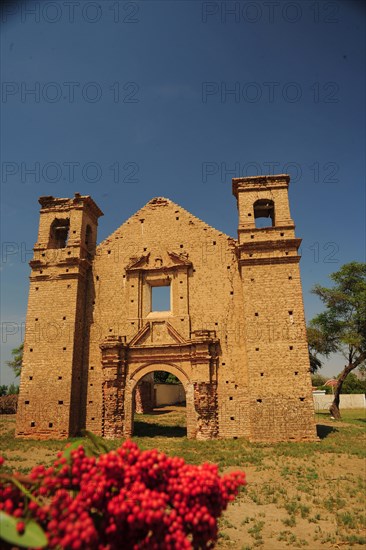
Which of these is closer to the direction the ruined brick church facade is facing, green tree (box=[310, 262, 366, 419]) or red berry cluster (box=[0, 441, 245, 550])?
the red berry cluster

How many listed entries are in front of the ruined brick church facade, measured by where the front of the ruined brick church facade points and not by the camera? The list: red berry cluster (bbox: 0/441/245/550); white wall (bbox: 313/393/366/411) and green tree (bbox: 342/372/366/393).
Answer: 1

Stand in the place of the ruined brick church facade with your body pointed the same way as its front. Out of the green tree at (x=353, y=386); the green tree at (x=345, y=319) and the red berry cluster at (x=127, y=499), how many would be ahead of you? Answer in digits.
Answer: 1

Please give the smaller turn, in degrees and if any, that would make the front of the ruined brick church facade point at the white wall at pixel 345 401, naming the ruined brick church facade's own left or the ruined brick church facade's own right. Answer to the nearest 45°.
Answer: approximately 135° to the ruined brick church facade's own left

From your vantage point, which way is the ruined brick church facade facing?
toward the camera

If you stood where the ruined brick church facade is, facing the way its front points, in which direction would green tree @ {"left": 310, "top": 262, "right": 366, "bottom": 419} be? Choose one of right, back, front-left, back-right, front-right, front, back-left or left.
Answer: back-left

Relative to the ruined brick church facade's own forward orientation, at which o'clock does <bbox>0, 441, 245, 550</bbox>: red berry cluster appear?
The red berry cluster is roughly at 12 o'clock from the ruined brick church facade.

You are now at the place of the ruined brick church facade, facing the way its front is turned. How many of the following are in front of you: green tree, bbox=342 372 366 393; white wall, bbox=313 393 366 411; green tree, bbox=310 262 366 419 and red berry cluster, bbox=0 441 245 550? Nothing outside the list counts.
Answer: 1

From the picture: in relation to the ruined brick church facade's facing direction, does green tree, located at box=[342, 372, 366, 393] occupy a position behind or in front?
behind
